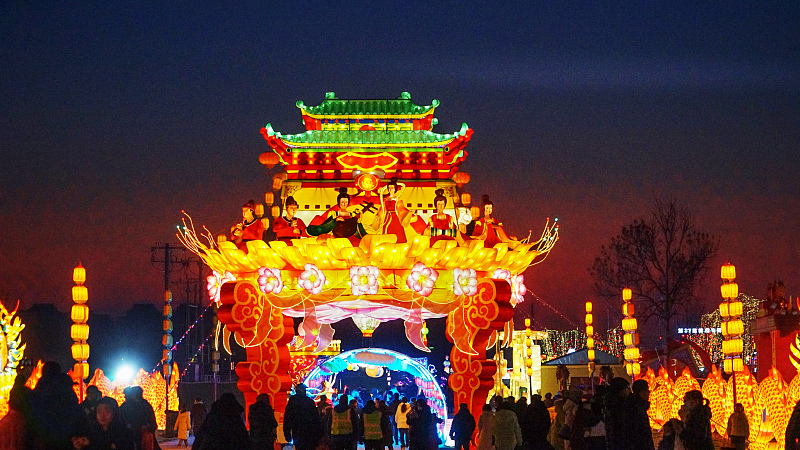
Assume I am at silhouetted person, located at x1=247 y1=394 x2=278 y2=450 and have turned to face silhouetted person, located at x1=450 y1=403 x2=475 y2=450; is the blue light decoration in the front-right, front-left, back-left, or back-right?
front-left

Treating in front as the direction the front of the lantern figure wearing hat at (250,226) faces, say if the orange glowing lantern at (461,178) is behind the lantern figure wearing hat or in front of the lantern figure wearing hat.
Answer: behind

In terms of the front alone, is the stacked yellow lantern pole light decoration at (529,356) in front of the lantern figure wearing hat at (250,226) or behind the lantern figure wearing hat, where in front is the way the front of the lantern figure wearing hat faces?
behind

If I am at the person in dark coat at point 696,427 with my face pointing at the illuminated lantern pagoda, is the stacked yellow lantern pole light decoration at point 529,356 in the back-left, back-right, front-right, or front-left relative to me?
front-right

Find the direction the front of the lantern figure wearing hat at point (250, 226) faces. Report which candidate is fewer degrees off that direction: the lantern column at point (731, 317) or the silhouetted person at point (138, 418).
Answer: the silhouetted person

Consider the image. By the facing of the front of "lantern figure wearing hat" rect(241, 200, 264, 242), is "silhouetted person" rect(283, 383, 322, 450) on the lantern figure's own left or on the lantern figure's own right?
on the lantern figure's own left

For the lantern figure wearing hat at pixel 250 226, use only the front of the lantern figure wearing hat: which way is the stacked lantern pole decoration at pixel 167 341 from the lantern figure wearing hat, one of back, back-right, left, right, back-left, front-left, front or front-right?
back-right

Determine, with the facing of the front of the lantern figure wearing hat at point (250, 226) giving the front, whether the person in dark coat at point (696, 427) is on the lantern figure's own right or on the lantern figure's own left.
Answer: on the lantern figure's own left

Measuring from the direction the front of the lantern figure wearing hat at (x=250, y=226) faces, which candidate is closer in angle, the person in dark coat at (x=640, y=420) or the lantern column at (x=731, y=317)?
the person in dark coat

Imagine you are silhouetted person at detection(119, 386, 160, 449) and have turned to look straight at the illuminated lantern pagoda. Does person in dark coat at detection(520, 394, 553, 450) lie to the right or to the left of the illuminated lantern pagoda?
right

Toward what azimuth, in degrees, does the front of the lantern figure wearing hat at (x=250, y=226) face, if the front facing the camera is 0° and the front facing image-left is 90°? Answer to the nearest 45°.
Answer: approximately 45°
